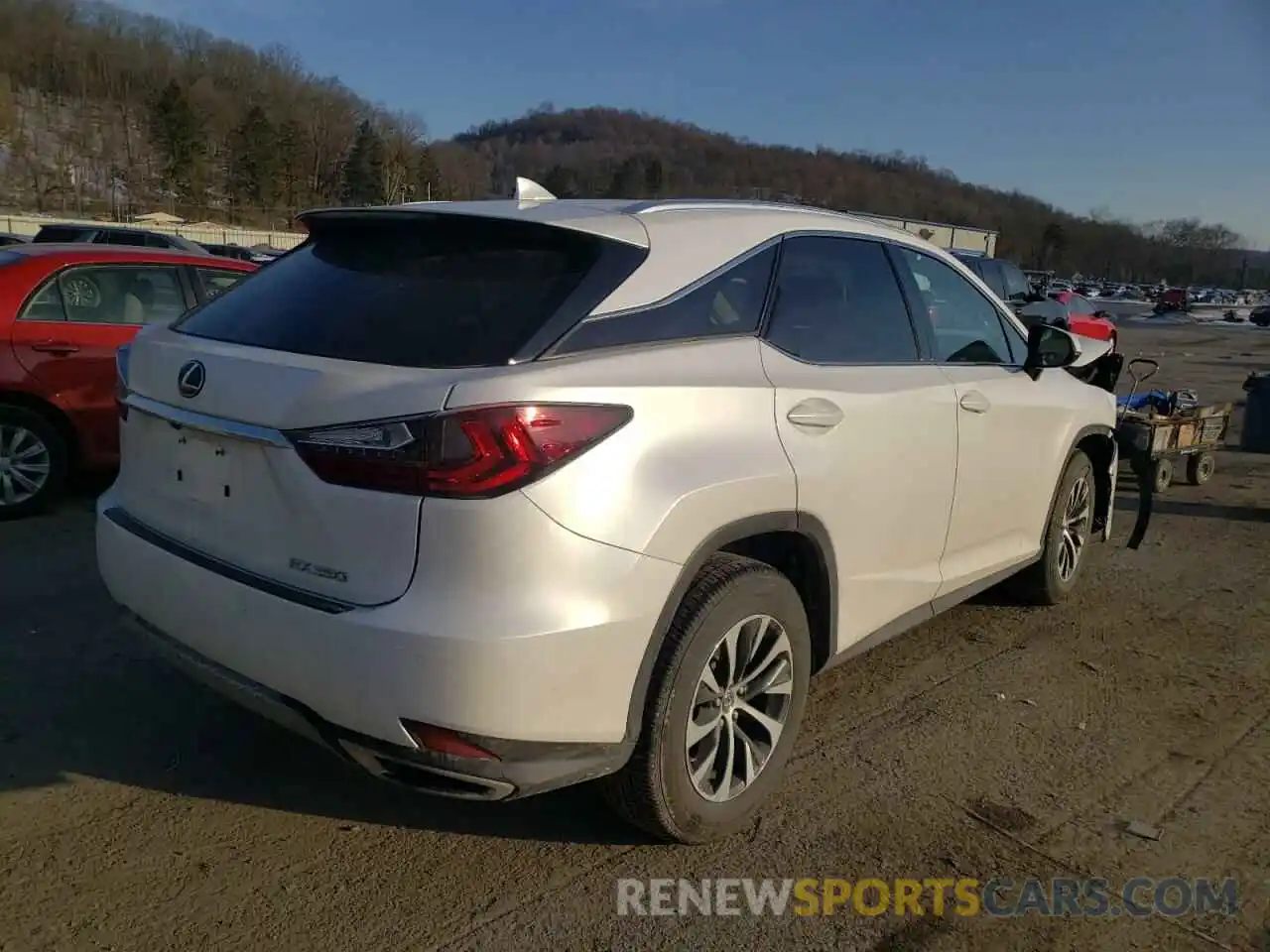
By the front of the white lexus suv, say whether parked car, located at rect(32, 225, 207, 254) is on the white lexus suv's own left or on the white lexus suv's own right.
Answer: on the white lexus suv's own left

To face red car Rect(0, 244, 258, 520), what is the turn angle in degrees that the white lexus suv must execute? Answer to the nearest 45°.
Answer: approximately 90° to its left

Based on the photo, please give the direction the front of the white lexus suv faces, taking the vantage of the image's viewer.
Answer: facing away from the viewer and to the right of the viewer

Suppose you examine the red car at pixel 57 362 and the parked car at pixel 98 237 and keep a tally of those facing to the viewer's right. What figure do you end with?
2

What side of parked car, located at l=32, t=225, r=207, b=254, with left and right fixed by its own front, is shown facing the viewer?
right

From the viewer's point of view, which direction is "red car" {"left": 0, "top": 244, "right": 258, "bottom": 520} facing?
to the viewer's right

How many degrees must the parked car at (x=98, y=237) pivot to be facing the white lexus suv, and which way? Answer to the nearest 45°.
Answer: approximately 90° to its right

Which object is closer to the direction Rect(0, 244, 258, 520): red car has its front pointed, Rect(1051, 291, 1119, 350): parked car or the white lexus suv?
the parked car
